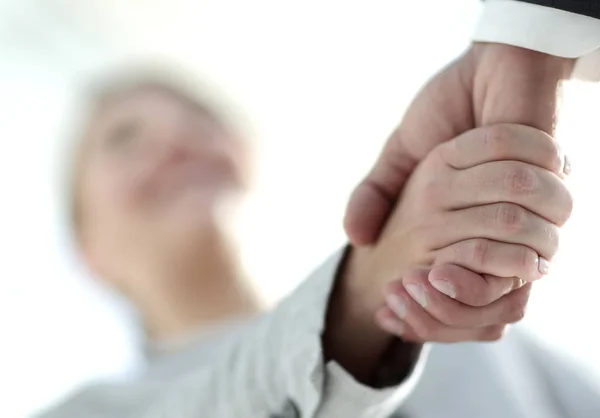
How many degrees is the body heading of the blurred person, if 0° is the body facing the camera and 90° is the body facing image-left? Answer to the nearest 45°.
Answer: approximately 315°
